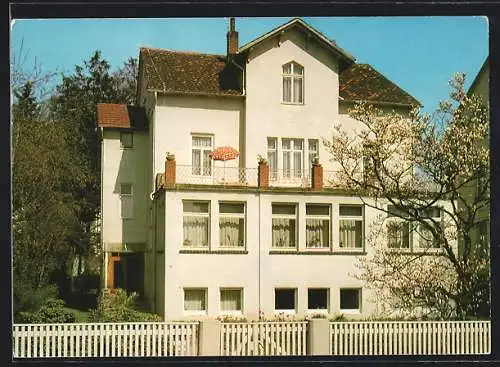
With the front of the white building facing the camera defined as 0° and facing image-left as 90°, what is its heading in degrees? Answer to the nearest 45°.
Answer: approximately 0°

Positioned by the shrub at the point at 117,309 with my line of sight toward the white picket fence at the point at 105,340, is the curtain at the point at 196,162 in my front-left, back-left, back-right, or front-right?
back-left

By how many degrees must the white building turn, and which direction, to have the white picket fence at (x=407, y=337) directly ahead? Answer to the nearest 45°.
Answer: approximately 90° to its left

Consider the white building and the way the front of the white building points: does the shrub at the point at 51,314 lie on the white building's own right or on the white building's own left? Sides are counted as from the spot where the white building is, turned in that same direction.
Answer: on the white building's own right

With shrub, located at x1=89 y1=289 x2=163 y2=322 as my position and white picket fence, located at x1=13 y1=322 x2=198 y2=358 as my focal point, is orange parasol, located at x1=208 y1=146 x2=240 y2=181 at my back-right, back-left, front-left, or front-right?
back-left
